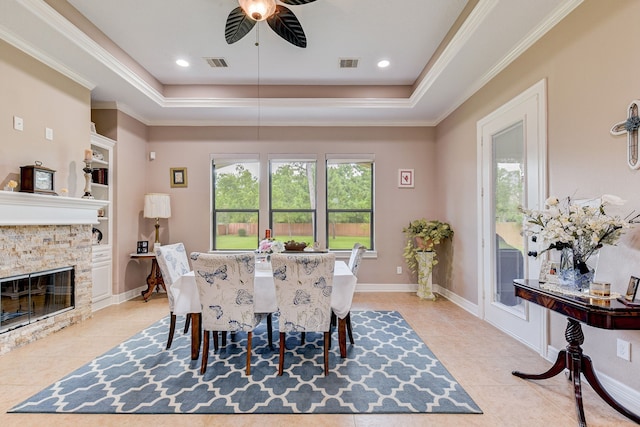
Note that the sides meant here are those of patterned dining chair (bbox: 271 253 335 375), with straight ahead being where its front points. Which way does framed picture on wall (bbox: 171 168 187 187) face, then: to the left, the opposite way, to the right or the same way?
the opposite way

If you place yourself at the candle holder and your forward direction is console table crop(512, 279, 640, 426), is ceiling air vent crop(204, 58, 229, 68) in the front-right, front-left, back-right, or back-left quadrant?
front-left

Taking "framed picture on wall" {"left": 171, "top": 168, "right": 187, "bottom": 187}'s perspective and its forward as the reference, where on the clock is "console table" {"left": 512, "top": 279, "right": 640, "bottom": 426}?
The console table is roughly at 11 o'clock from the framed picture on wall.

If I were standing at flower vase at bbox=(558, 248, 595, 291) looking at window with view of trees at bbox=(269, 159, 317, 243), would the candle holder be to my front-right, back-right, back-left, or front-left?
front-left

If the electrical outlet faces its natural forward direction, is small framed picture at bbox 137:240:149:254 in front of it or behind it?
in front

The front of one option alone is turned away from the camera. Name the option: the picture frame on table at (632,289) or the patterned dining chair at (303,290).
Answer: the patterned dining chair

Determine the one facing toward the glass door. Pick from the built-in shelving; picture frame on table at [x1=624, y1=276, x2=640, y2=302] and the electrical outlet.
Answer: the built-in shelving

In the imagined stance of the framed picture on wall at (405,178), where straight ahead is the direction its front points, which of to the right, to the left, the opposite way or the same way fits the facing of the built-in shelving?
to the left

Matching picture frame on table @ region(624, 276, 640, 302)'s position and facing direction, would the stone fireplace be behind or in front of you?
in front

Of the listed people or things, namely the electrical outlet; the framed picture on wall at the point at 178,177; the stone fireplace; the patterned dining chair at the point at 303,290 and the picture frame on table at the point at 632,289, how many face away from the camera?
1

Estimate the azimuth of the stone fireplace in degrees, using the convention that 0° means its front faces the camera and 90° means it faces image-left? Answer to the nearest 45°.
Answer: approximately 315°

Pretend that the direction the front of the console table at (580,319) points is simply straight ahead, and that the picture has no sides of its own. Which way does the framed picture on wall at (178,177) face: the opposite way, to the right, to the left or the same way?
to the left

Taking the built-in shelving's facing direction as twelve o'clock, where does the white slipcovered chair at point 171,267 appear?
The white slipcovered chair is roughly at 1 o'clock from the built-in shelving.

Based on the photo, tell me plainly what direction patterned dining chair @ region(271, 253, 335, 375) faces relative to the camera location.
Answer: facing away from the viewer

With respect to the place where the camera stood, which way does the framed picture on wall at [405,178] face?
facing the viewer

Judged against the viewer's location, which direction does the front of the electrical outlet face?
facing the viewer and to the left of the viewer

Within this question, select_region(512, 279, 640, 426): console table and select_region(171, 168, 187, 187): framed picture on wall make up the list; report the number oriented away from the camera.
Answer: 0

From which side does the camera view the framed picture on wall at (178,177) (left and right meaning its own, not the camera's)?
front

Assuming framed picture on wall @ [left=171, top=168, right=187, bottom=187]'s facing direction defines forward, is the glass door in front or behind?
in front

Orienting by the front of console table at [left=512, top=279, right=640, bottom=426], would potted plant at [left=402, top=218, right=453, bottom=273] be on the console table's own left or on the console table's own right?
on the console table's own right

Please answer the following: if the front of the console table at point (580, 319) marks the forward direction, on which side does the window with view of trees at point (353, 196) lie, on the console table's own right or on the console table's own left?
on the console table's own right

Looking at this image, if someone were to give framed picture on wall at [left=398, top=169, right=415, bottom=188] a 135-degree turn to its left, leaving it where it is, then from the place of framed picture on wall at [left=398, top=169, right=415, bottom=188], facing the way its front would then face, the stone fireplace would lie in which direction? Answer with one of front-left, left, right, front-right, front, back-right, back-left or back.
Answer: back

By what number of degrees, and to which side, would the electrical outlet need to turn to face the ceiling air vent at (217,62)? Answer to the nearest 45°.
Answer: approximately 45° to its right
